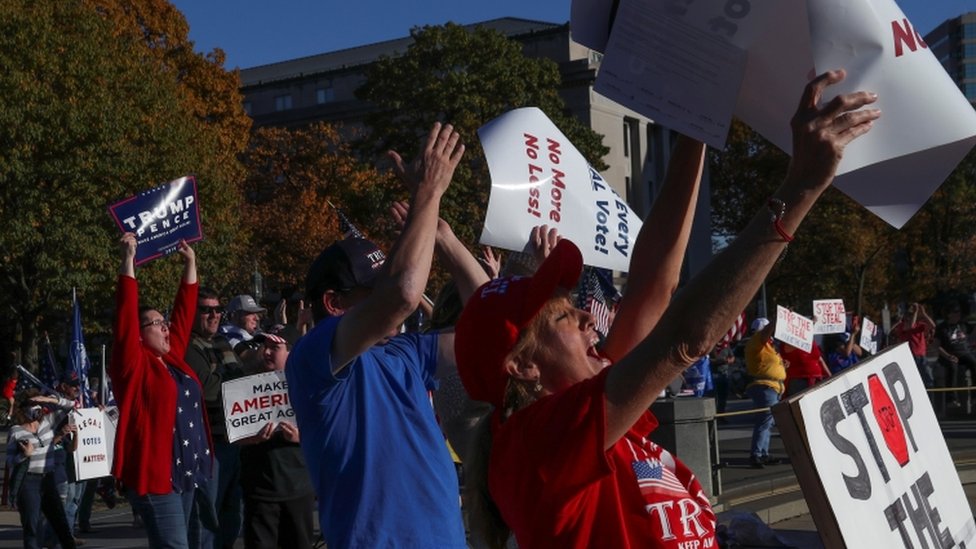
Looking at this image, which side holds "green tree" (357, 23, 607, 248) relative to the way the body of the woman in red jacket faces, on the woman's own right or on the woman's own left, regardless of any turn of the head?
on the woman's own left

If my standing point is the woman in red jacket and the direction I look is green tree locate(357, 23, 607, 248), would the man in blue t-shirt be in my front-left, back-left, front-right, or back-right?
back-right

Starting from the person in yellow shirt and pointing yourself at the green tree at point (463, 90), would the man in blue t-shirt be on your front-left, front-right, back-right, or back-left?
back-left

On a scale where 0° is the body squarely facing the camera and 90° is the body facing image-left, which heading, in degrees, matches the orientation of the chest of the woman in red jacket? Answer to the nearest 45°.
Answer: approximately 315°

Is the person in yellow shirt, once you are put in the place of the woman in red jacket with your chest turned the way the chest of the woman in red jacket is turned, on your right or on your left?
on your left

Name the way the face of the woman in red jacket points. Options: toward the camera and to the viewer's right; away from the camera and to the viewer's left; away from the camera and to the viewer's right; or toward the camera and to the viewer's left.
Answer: toward the camera and to the viewer's right

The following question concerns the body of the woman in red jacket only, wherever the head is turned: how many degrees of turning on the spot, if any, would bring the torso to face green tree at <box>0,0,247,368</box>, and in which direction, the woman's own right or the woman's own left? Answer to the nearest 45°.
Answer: approximately 135° to the woman's own left
